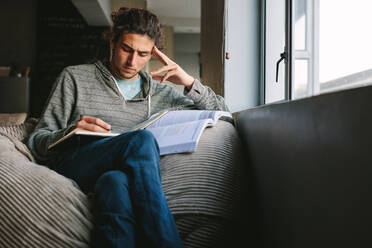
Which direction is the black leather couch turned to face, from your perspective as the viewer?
facing away from the viewer and to the right of the viewer

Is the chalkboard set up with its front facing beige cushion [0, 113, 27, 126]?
yes

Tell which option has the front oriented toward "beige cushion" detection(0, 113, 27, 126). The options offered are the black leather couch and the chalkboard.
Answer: the chalkboard

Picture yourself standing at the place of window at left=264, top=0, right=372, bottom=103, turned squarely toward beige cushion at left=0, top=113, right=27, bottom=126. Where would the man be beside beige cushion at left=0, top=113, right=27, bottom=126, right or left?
left

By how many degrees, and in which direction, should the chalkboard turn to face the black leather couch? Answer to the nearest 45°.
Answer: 0° — it already faces it

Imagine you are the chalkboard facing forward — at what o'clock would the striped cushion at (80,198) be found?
The striped cushion is roughly at 12 o'clock from the chalkboard.

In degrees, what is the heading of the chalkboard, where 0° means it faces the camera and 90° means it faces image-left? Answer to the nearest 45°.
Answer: approximately 0°

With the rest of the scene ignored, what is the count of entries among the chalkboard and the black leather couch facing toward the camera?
1

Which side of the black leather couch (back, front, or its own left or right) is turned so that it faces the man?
left
